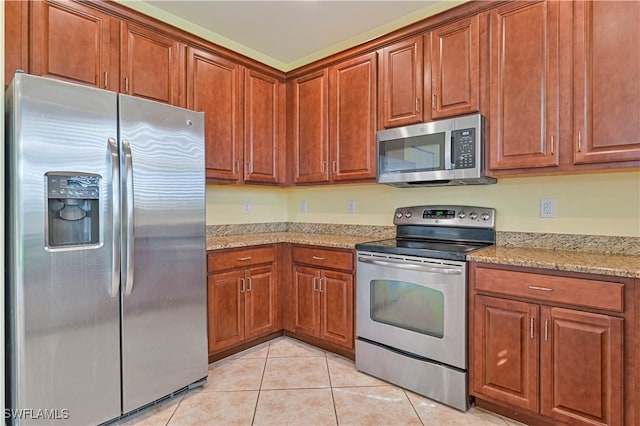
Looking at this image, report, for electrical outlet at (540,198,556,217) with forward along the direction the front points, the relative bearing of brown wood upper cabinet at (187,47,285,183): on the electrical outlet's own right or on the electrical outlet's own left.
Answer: on the electrical outlet's own right

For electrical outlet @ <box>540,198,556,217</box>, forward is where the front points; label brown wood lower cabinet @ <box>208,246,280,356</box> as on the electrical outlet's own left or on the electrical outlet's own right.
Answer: on the electrical outlet's own right

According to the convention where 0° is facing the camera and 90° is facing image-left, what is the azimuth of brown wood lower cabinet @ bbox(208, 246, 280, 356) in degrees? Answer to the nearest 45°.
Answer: approximately 315°

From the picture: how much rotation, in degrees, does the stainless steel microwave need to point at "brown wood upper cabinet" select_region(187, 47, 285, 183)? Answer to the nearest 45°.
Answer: approximately 45° to its right

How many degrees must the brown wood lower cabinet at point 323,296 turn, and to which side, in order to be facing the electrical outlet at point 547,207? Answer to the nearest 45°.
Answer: approximately 135° to its left

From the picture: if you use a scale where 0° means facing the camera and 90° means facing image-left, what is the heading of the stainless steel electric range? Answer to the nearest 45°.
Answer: approximately 45°
